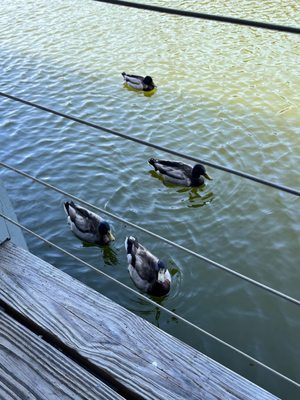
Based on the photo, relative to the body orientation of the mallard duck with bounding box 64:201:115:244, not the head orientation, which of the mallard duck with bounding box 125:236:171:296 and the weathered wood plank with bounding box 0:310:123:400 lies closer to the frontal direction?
the mallard duck

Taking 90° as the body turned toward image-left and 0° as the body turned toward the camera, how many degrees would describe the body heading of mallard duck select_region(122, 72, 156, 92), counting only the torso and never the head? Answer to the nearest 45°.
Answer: approximately 315°

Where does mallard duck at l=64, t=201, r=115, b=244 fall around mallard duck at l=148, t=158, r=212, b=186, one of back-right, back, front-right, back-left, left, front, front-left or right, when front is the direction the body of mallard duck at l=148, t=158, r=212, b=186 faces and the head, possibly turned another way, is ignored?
right

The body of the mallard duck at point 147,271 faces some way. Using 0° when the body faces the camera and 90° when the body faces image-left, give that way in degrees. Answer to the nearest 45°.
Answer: approximately 315°

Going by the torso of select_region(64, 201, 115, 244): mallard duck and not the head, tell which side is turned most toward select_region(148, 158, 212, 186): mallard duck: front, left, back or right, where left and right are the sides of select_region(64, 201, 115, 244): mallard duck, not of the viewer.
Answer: left

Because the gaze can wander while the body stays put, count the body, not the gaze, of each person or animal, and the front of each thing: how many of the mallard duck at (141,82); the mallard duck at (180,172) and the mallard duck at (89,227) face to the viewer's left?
0

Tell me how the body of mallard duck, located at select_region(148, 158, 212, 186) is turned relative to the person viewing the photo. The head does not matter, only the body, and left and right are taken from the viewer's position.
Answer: facing the viewer and to the right of the viewer

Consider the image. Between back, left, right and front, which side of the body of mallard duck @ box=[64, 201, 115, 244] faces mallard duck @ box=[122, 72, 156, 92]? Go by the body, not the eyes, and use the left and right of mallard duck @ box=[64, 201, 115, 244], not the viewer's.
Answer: left

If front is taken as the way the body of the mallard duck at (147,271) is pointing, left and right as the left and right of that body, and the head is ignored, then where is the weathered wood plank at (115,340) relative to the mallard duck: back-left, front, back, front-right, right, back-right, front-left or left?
front-right
